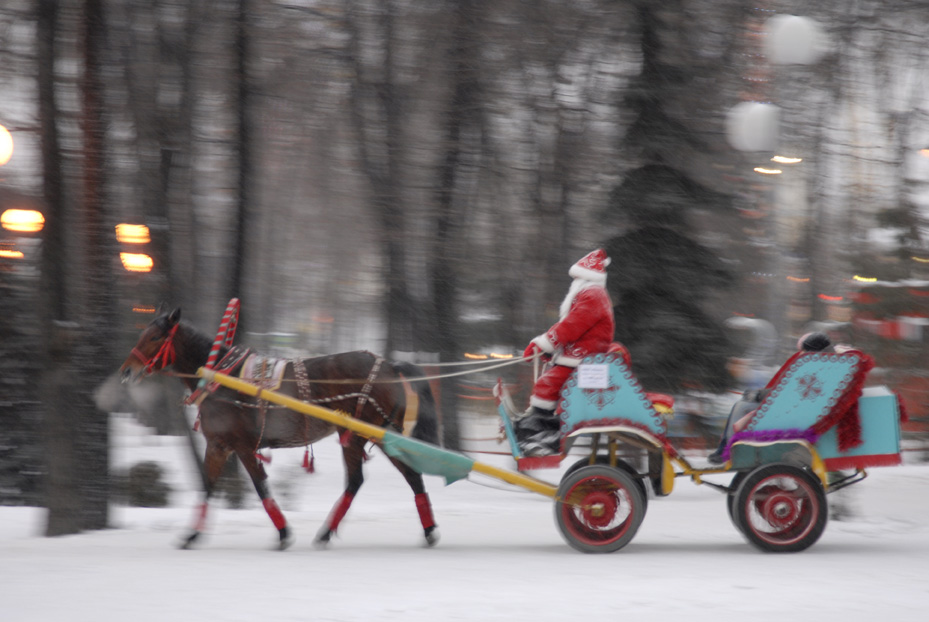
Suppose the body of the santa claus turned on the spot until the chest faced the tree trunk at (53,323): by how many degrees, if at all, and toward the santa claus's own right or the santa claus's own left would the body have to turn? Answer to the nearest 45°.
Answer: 0° — they already face it

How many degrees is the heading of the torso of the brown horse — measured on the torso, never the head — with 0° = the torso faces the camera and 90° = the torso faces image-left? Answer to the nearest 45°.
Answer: approximately 90°

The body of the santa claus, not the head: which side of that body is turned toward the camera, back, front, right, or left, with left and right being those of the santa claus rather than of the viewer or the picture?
left

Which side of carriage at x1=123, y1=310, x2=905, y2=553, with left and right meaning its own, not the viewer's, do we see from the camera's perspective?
left

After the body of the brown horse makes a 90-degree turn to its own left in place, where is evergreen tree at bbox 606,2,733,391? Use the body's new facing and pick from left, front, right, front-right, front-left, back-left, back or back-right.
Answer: back-left

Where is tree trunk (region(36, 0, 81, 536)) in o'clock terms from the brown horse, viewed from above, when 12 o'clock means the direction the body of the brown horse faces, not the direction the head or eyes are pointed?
The tree trunk is roughly at 1 o'clock from the brown horse.

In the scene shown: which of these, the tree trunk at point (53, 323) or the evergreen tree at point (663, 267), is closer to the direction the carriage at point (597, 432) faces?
the tree trunk
